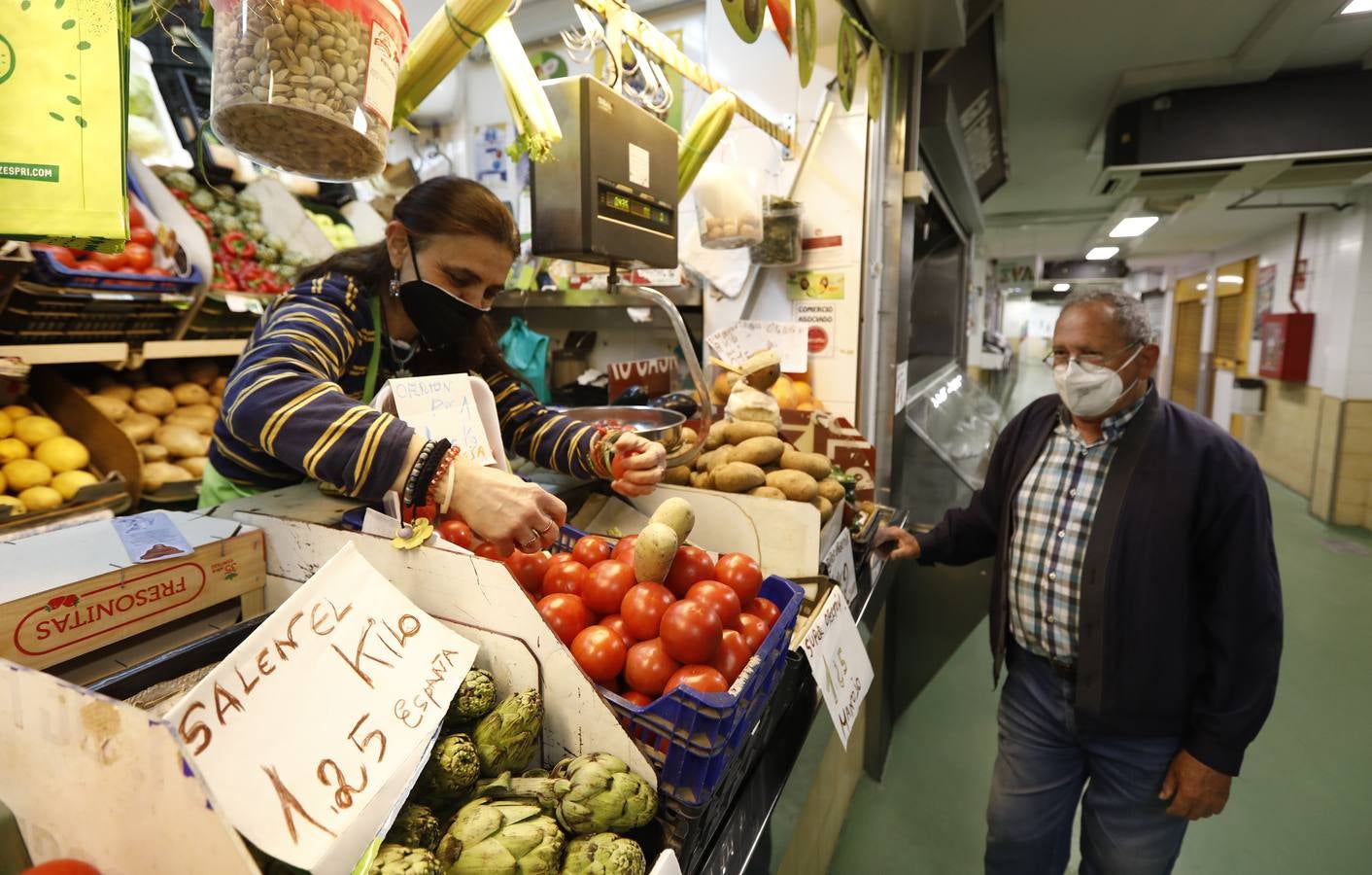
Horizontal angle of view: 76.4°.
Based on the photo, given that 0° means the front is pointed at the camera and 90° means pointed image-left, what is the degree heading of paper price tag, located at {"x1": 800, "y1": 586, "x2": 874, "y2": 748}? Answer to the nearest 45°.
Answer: approximately 315°

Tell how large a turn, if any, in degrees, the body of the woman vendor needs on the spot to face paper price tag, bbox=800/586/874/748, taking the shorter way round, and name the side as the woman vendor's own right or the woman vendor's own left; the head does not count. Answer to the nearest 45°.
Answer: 0° — they already face it

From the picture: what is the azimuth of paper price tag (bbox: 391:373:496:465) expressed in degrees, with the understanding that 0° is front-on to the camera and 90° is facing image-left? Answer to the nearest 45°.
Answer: approximately 0°

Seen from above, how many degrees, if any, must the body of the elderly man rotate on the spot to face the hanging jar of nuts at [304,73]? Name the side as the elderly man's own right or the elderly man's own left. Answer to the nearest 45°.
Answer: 0° — they already face it

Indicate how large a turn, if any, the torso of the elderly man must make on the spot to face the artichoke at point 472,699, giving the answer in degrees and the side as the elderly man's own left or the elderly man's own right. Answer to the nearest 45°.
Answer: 0° — they already face it

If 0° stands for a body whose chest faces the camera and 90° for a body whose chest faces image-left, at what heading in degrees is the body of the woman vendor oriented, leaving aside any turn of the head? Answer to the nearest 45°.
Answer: approximately 315°

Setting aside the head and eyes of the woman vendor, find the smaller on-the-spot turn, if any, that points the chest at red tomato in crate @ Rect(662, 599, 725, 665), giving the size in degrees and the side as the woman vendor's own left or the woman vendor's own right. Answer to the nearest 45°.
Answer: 0° — they already face it

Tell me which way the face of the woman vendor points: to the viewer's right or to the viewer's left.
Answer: to the viewer's right
